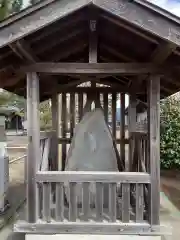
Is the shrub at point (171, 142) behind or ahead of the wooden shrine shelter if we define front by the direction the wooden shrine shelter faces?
behind

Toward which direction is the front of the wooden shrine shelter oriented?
toward the camera
